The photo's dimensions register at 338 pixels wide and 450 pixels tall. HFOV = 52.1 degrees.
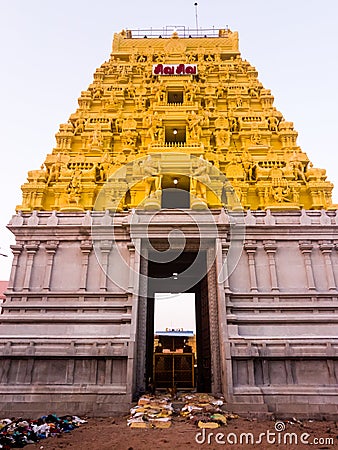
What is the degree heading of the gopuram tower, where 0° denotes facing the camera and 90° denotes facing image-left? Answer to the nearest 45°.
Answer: approximately 0°
